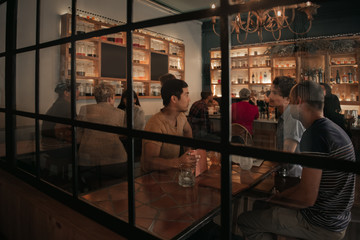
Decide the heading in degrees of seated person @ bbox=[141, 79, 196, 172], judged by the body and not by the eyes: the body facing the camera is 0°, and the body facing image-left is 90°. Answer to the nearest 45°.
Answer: approximately 315°

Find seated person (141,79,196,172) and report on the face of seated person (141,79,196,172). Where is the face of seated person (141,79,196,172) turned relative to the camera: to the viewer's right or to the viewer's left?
to the viewer's right

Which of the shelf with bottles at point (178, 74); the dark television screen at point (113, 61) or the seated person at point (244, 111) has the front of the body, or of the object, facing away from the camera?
the seated person

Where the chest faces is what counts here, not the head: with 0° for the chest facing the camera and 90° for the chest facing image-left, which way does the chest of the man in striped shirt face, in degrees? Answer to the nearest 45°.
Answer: approximately 90°
